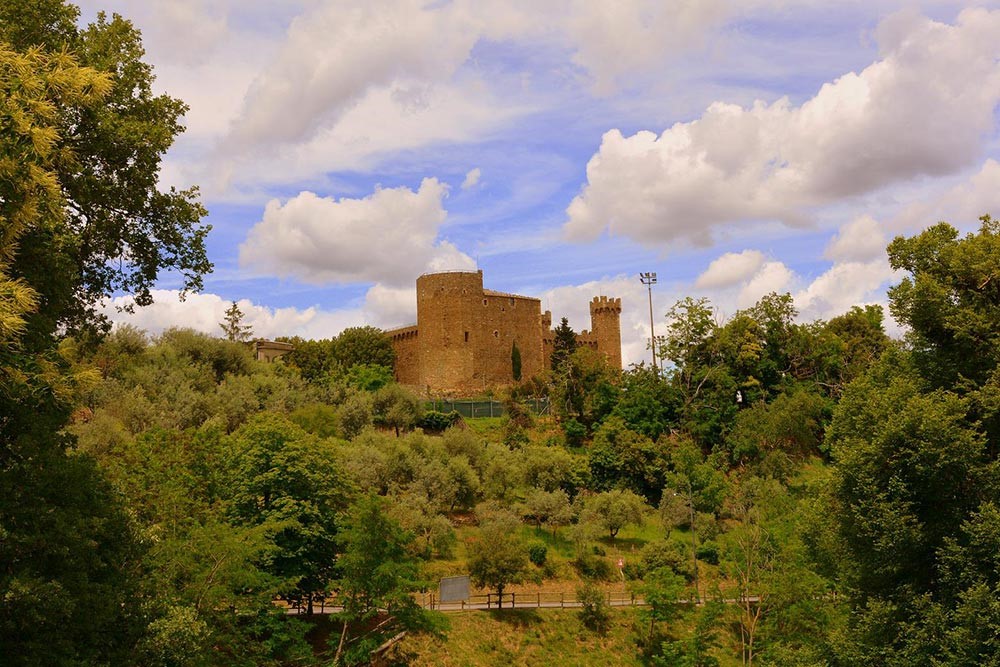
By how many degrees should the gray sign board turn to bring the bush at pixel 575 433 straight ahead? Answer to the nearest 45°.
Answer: approximately 180°

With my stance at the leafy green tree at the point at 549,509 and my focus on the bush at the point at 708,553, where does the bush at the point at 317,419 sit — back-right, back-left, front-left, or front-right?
back-left

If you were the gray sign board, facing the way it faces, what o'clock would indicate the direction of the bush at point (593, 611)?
The bush is roughly at 9 o'clock from the gray sign board.

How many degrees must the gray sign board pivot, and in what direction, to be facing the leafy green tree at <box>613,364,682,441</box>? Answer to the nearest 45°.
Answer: approximately 135° to its left

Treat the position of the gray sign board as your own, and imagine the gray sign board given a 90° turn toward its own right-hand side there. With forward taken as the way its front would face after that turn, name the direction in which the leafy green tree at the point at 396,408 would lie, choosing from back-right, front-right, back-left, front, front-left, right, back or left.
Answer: right

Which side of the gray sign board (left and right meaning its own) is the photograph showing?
front

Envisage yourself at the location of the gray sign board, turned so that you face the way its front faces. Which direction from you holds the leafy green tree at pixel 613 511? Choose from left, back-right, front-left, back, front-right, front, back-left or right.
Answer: back-left

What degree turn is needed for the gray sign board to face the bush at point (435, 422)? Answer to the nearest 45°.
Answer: approximately 180°

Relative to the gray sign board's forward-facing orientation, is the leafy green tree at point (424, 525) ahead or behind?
behind

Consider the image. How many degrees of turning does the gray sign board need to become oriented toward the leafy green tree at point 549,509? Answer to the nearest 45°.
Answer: approximately 135° to its left

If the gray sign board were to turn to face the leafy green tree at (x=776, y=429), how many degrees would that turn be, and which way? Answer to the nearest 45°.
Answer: approximately 135° to its left
